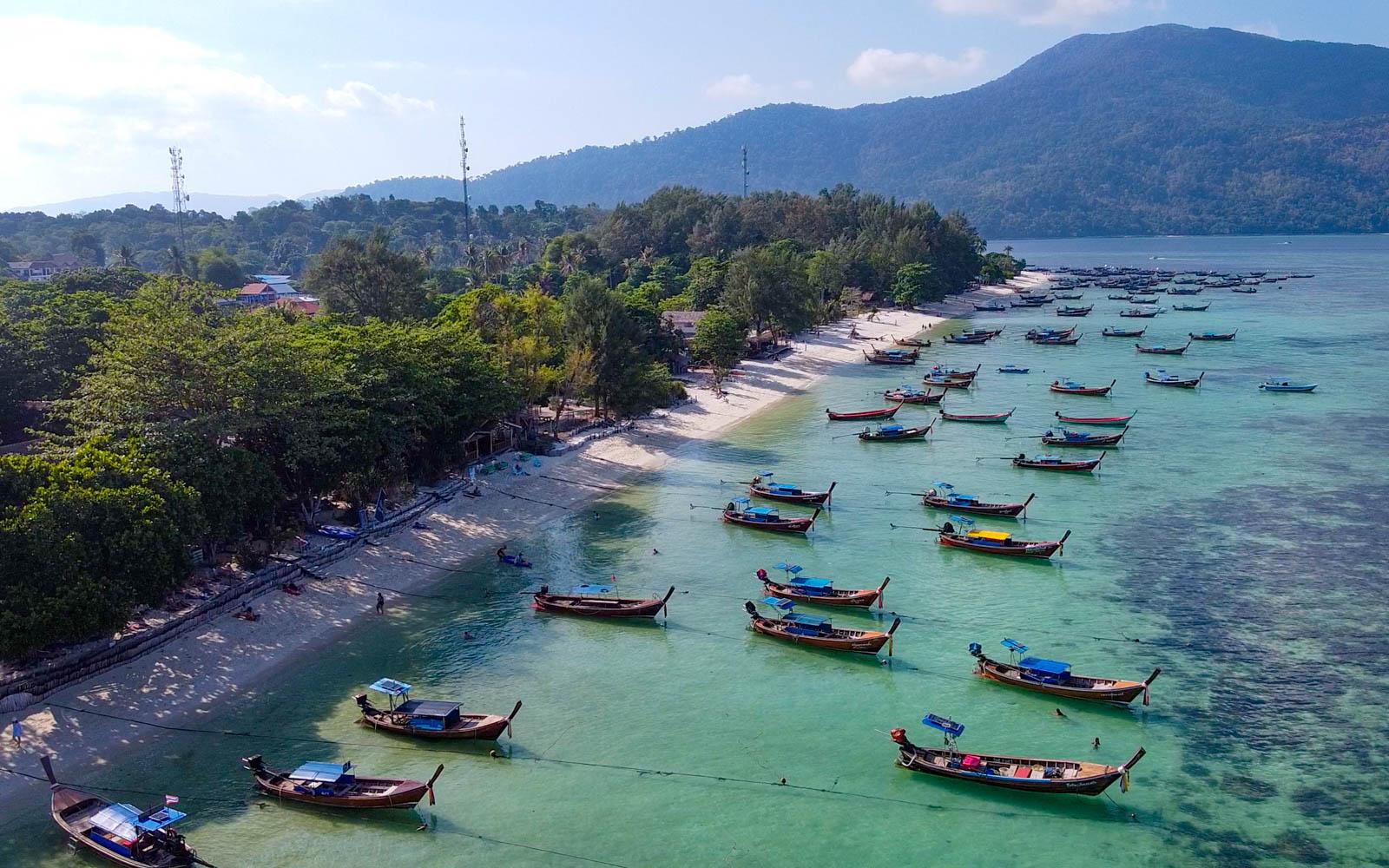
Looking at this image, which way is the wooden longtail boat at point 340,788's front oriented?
to the viewer's right

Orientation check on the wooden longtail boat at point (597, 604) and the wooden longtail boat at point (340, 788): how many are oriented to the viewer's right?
2

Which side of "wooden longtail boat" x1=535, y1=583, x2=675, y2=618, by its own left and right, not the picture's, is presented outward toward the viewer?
right

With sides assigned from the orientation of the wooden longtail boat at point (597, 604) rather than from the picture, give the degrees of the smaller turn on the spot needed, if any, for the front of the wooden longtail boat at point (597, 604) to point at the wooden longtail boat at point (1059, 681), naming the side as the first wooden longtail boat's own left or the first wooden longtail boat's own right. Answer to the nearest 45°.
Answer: approximately 45° to the first wooden longtail boat's own right

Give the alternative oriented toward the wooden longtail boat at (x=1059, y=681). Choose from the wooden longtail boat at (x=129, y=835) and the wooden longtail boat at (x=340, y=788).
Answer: the wooden longtail boat at (x=340, y=788)

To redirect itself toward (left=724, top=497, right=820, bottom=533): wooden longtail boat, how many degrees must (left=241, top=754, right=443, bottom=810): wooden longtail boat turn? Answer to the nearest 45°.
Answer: approximately 45° to its left

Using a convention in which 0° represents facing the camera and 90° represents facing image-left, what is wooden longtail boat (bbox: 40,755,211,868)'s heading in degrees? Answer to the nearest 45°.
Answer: approximately 135°

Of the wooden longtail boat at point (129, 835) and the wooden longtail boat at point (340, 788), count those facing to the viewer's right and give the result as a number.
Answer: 1

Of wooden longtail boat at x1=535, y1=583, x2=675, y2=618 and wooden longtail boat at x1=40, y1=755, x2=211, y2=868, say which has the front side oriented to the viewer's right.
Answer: wooden longtail boat at x1=535, y1=583, x2=675, y2=618

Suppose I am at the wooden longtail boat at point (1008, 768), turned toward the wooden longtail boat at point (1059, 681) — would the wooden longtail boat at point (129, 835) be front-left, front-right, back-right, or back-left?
back-left
